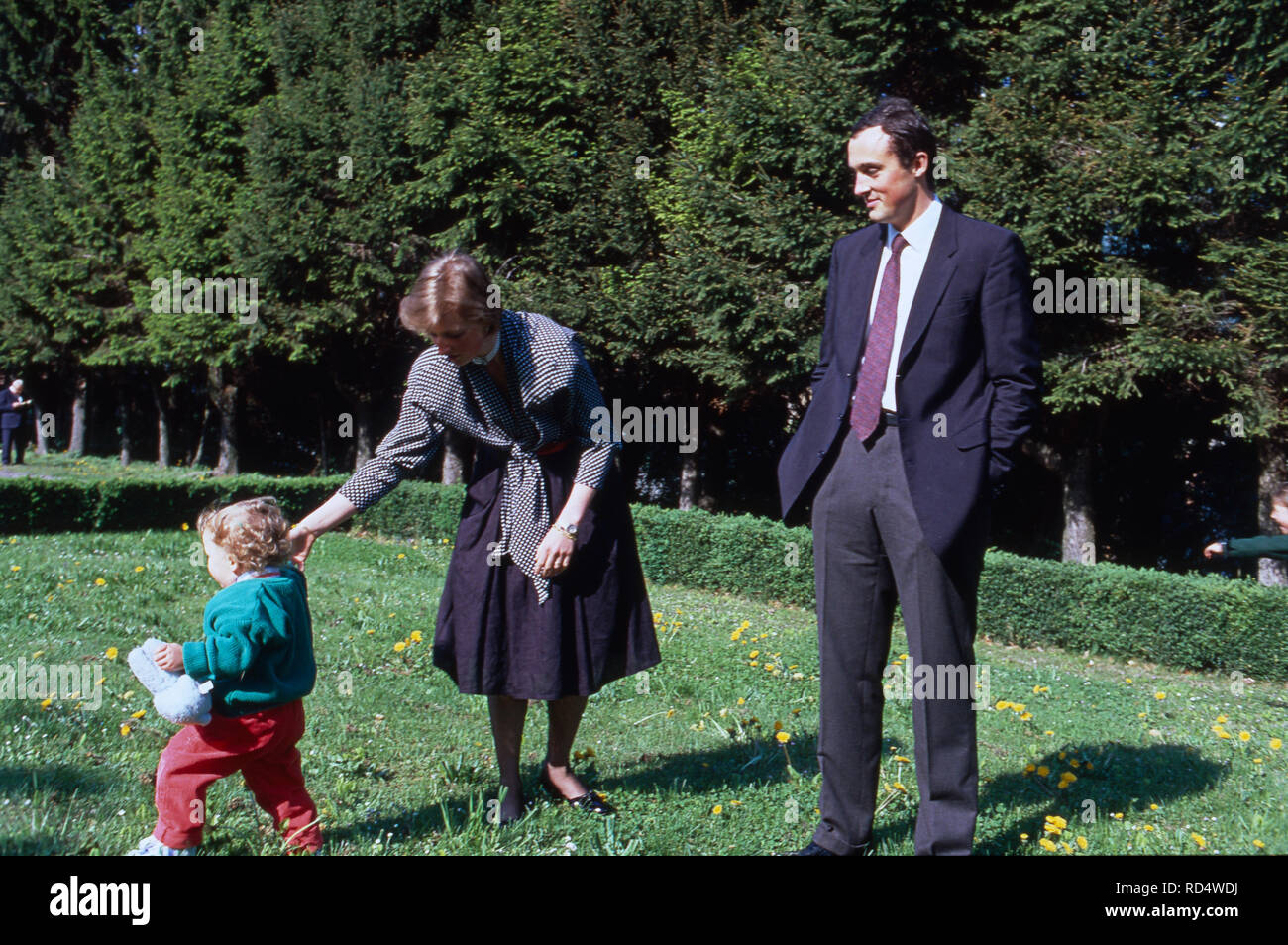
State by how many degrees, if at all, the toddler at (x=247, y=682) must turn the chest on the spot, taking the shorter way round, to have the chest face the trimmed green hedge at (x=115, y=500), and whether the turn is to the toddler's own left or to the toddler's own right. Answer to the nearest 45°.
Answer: approximately 90° to the toddler's own right

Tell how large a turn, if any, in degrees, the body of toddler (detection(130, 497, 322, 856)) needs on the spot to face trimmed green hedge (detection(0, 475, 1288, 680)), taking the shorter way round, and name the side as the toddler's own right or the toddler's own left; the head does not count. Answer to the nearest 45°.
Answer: approximately 135° to the toddler's own right

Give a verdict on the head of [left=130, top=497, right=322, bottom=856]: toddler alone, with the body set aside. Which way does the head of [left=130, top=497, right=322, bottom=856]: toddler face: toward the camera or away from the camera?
away from the camera

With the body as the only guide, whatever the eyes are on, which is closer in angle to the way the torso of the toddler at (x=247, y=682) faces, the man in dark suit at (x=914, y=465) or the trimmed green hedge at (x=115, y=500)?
the trimmed green hedge

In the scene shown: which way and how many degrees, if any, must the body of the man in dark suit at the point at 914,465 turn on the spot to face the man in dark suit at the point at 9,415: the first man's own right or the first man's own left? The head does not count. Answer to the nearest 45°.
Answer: approximately 90° to the first man's own right

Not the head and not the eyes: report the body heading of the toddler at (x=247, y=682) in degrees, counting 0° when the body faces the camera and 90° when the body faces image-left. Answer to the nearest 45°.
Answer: approximately 90°

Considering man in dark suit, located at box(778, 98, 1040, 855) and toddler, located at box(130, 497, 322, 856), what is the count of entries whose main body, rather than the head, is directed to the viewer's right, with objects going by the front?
0
